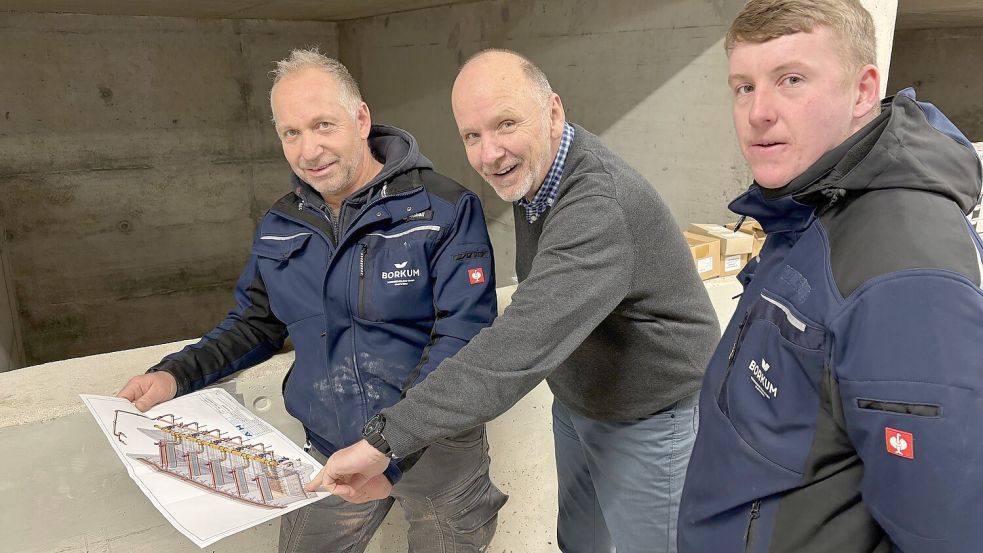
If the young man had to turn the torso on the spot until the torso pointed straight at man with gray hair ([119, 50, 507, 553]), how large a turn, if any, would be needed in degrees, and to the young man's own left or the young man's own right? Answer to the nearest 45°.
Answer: approximately 45° to the young man's own right

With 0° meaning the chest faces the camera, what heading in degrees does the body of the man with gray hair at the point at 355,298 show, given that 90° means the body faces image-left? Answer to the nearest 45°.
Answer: approximately 45°

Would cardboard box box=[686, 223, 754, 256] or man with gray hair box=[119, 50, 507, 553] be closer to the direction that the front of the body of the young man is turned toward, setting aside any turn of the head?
the man with gray hair

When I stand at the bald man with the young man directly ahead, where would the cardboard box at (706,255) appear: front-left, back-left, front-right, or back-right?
back-left

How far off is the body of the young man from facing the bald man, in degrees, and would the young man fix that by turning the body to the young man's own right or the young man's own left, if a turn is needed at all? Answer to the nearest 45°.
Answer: approximately 90° to the young man's own right

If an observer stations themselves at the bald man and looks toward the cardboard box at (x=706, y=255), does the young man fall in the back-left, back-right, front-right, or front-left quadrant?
back-right

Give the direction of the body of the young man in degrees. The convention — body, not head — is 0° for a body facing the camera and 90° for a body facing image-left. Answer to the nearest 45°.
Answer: approximately 45°

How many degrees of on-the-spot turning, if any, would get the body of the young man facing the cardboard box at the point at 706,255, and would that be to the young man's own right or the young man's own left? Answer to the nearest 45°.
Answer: approximately 135° to the young man's own right

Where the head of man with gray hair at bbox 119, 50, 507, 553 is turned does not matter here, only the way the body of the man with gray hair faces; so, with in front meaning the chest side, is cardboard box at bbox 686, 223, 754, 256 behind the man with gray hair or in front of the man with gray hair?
behind
